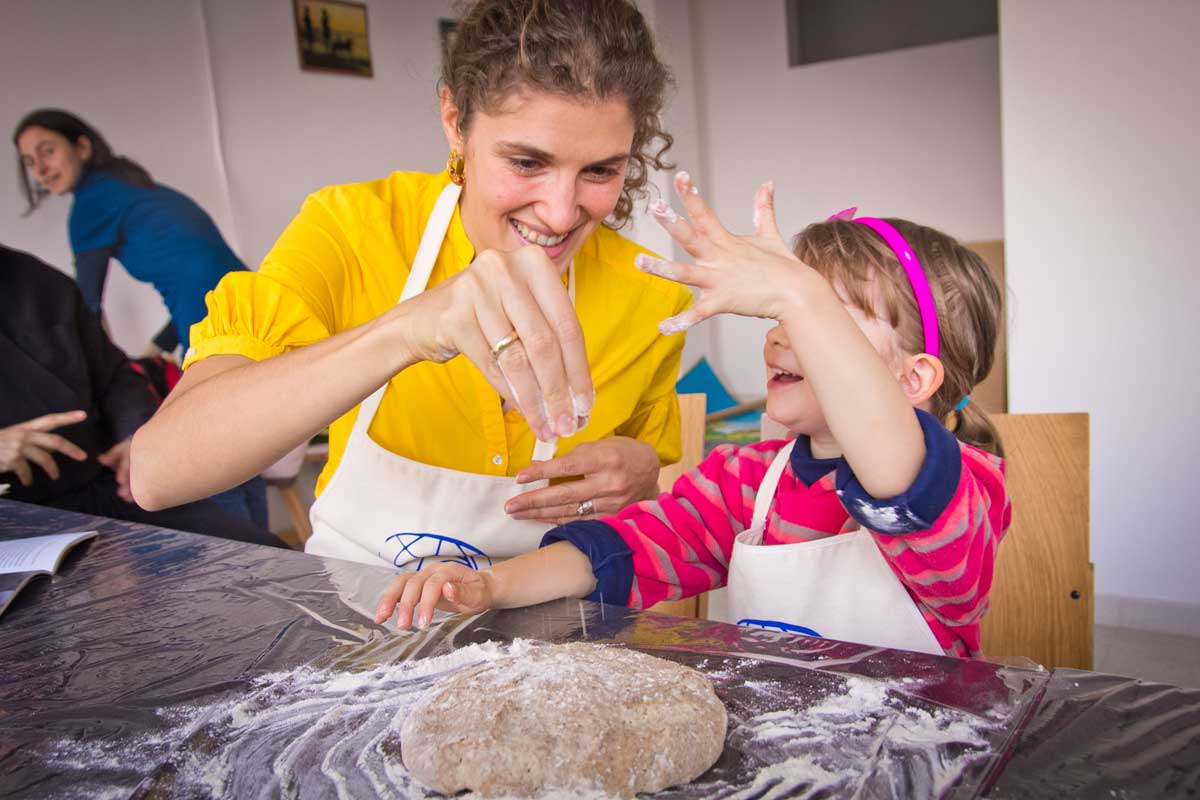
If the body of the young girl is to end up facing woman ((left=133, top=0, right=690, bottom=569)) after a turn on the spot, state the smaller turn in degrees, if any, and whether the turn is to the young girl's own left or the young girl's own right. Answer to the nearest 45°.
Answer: approximately 45° to the young girl's own right

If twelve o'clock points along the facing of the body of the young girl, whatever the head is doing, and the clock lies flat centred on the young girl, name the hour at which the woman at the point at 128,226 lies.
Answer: The woman is roughly at 3 o'clock from the young girl.

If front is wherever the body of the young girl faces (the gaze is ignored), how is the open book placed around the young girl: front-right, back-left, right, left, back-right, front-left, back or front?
front-right

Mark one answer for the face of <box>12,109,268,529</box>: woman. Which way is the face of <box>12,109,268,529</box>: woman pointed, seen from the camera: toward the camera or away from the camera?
toward the camera

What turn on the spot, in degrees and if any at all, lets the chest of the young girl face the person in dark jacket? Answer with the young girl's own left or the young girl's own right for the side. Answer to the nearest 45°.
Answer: approximately 90° to the young girl's own right

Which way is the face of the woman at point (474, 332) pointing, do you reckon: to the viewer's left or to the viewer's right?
to the viewer's right

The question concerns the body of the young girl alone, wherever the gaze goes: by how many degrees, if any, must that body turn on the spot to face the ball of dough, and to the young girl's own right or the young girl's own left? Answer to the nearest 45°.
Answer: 0° — they already face it

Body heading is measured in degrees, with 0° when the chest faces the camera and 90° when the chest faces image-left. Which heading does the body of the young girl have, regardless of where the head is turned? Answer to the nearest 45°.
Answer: approximately 45°

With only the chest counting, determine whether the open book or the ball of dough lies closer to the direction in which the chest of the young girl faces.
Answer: the ball of dough

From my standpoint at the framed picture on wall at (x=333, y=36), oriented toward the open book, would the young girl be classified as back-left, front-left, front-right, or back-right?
front-left
